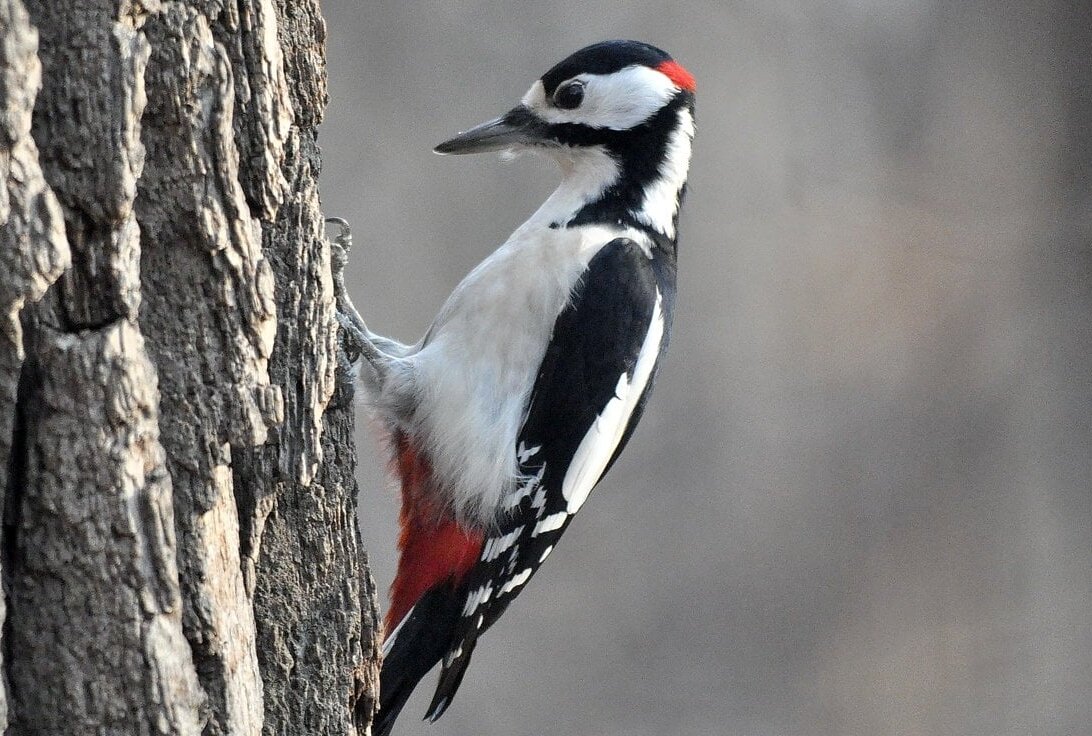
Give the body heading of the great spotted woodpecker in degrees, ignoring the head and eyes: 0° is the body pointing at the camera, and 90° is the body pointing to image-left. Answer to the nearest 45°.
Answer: approximately 90°
